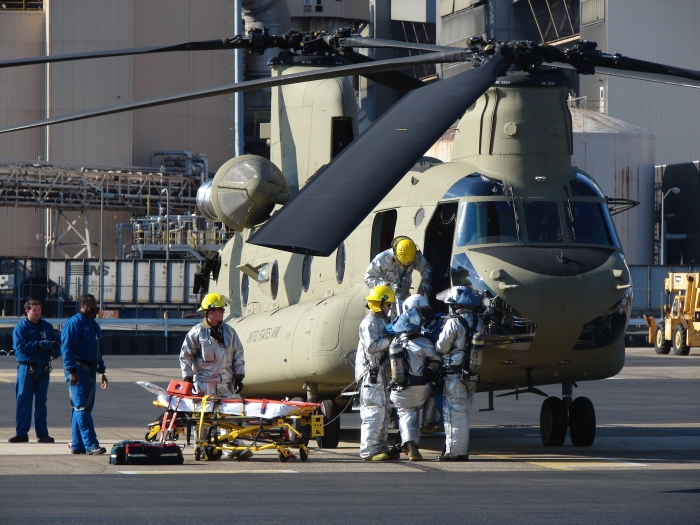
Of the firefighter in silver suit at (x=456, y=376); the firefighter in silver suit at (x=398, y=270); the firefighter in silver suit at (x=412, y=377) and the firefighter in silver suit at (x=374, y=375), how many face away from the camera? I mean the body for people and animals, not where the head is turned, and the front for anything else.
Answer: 1

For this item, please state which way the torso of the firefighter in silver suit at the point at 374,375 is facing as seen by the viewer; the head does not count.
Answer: to the viewer's right

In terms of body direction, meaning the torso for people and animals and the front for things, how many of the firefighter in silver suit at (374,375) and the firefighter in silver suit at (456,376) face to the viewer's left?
1

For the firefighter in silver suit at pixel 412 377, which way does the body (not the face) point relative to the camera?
away from the camera

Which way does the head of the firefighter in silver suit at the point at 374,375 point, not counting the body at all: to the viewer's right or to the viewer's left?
to the viewer's right

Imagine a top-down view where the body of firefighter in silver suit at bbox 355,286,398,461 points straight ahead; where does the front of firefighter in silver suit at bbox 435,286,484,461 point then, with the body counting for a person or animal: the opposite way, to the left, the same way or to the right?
the opposite way

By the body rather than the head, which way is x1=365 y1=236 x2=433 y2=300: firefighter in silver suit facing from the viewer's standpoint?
toward the camera

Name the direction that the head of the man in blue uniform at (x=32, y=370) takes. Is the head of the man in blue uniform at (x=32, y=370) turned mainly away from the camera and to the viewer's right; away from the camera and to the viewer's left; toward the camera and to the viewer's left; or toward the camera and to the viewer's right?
toward the camera and to the viewer's right

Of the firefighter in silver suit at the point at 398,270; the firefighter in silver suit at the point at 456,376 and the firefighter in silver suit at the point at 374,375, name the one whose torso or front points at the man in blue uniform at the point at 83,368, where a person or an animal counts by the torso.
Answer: the firefighter in silver suit at the point at 456,376

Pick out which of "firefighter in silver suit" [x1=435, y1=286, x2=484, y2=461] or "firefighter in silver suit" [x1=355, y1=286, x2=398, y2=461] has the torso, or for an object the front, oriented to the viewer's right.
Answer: "firefighter in silver suit" [x1=355, y1=286, x2=398, y2=461]

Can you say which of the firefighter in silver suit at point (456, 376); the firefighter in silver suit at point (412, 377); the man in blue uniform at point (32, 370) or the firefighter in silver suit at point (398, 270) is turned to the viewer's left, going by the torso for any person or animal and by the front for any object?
the firefighter in silver suit at point (456, 376)

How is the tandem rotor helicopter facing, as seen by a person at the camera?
facing the viewer and to the right of the viewer

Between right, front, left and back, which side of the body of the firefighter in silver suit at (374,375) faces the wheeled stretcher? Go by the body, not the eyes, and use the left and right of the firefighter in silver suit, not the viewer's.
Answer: back

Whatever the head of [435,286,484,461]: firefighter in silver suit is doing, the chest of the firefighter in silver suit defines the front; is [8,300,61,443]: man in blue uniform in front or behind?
in front

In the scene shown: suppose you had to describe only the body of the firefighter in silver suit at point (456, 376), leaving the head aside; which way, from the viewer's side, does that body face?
to the viewer's left
